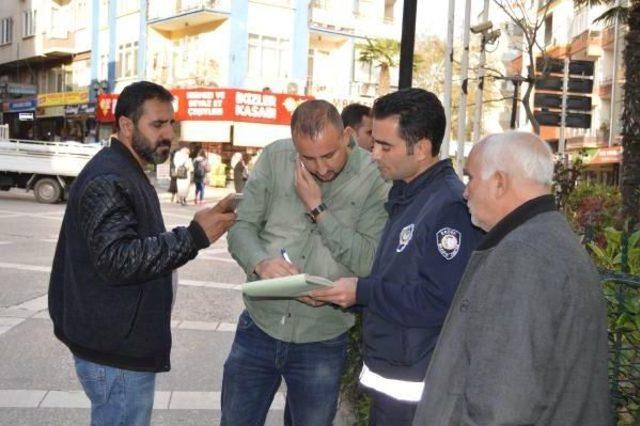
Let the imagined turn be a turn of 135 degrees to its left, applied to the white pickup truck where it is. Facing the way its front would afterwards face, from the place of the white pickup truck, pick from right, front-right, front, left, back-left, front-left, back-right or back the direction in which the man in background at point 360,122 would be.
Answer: front-right

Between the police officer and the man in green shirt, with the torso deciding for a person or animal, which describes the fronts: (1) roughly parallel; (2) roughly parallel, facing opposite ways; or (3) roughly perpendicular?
roughly perpendicular

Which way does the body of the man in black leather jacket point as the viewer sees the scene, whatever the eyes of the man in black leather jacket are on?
to the viewer's right

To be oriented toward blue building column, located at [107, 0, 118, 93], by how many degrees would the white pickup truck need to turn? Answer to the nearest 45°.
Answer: approximately 90° to its right

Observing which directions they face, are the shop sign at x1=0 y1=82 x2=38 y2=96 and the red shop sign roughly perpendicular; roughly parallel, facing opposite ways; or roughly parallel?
roughly parallel

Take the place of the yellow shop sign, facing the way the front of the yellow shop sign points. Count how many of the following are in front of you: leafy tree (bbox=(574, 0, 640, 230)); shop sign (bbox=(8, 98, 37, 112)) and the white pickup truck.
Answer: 2

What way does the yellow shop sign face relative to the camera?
toward the camera

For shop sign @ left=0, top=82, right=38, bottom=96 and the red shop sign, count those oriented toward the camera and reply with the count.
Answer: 2

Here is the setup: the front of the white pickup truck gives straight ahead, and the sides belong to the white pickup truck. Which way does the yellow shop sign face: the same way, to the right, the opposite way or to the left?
to the left

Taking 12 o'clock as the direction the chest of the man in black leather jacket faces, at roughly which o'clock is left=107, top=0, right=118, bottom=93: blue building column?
The blue building column is roughly at 9 o'clock from the man in black leather jacket.

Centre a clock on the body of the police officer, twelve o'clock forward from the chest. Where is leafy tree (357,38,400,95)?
The leafy tree is roughly at 3 o'clock from the police officer.

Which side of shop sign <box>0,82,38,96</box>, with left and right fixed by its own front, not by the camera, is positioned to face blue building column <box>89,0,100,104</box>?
left

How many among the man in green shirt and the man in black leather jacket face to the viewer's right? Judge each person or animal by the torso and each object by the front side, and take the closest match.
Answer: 1

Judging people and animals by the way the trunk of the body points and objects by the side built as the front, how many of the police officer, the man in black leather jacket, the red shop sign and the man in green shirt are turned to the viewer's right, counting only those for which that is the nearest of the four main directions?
1

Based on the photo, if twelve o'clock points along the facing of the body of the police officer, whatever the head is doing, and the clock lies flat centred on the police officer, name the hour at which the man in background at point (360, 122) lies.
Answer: The man in background is roughly at 3 o'clock from the police officer.

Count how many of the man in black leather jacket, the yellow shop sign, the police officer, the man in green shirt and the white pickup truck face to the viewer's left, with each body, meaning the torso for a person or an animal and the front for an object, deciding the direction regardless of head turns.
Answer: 2

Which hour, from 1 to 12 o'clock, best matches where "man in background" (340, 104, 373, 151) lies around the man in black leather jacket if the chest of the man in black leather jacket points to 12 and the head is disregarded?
The man in background is roughly at 10 o'clock from the man in black leather jacket.

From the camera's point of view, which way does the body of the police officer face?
to the viewer's left
